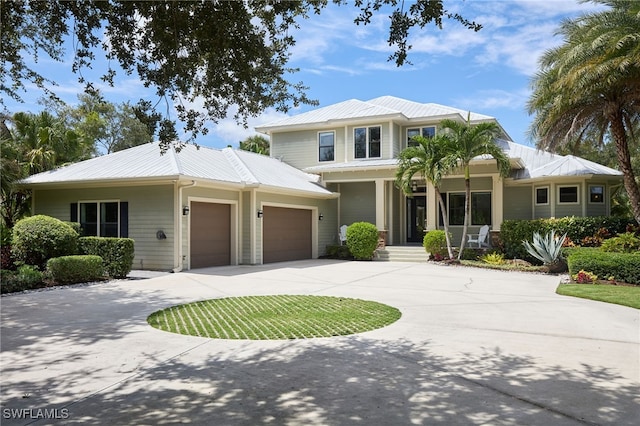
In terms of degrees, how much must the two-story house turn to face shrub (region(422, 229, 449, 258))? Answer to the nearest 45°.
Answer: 0° — it already faces it

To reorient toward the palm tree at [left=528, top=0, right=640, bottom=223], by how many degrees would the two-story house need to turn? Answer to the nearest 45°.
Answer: approximately 45° to its left

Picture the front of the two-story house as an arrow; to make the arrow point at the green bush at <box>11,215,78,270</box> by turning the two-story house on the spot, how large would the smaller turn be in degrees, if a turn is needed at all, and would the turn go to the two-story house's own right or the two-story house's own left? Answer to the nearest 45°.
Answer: approximately 45° to the two-story house's own right

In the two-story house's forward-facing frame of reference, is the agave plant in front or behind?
in front

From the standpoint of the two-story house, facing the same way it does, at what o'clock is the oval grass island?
The oval grass island is roughly at 12 o'clock from the two-story house.

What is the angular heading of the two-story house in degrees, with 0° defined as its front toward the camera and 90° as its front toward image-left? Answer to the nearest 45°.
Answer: approximately 0°

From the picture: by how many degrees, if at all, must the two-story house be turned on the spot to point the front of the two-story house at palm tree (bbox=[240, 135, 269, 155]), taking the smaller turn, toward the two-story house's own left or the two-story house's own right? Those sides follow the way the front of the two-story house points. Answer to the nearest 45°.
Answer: approximately 135° to the two-story house's own right

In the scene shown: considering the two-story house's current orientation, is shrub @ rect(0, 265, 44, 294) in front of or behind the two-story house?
in front

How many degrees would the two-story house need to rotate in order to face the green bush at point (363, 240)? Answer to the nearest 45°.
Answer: approximately 45° to its right

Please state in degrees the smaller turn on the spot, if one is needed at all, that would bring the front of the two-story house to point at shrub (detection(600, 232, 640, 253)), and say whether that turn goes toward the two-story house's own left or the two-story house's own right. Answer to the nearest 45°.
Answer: approximately 45° to the two-story house's own left

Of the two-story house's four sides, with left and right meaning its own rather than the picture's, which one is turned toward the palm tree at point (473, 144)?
front
